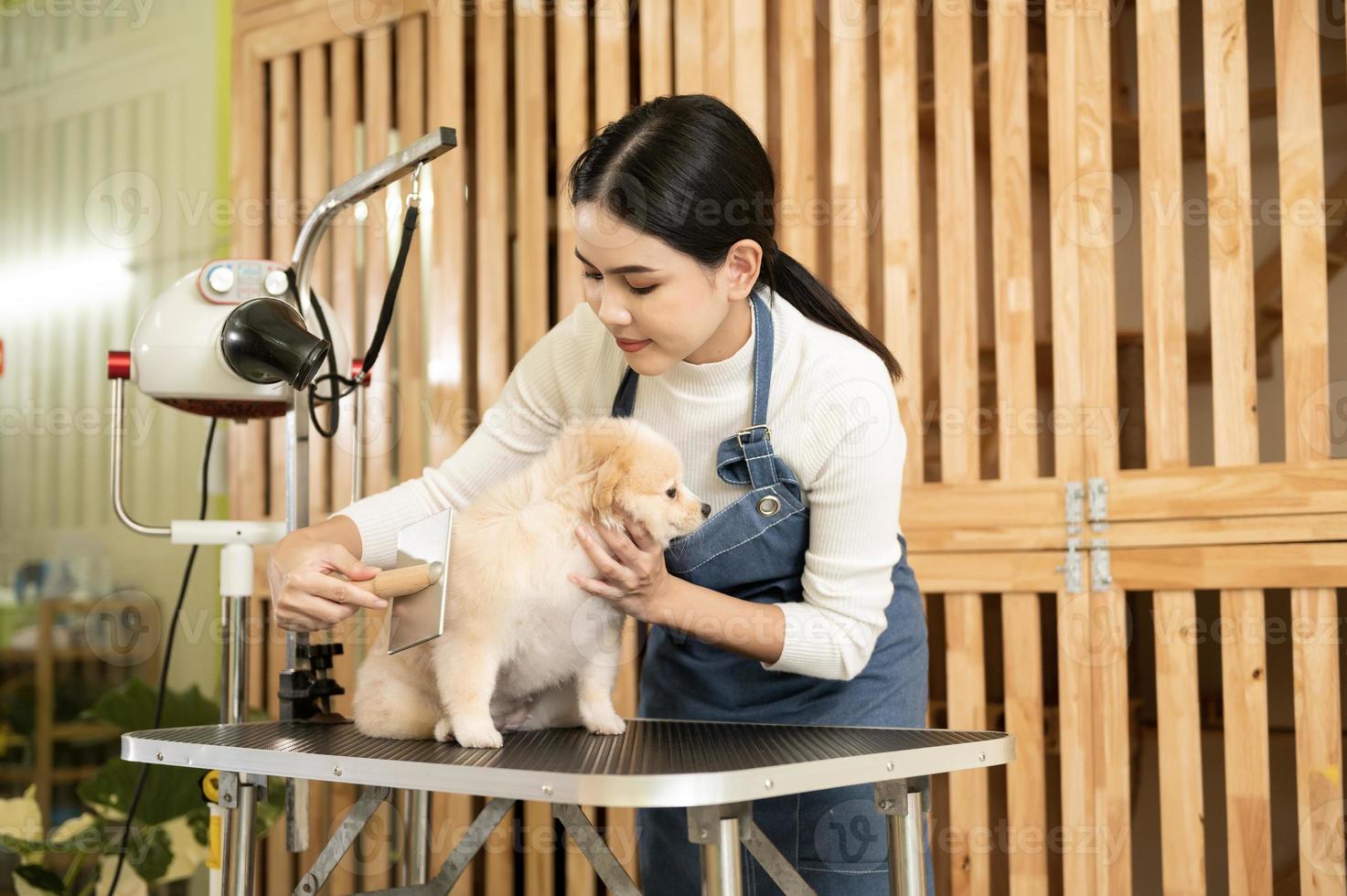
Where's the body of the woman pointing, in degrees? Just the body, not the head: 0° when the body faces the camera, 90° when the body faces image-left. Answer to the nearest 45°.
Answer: approximately 45°

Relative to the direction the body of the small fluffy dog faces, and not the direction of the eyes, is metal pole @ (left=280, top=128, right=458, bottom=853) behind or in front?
behind

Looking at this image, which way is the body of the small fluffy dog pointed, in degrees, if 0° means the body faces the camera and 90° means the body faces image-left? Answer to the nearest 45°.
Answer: approximately 315°

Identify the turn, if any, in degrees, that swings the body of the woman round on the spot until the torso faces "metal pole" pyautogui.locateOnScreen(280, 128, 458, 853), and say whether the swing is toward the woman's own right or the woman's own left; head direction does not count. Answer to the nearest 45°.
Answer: approximately 90° to the woman's own right

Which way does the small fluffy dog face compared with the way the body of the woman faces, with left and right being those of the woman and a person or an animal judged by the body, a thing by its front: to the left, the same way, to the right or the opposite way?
to the left
